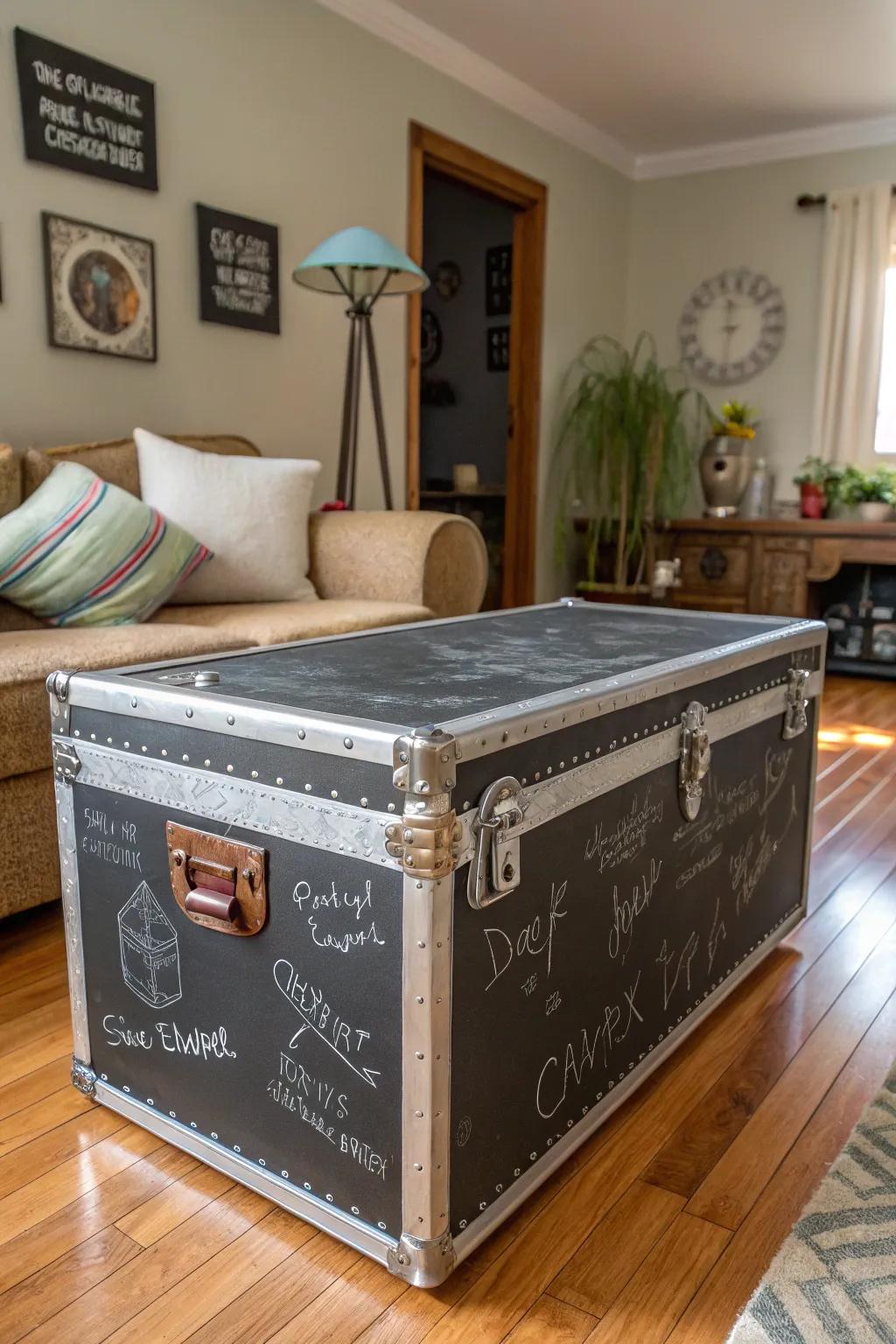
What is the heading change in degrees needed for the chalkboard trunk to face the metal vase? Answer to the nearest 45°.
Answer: approximately 135° to its left

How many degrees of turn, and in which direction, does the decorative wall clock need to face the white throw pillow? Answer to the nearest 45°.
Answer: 0° — it already faces it

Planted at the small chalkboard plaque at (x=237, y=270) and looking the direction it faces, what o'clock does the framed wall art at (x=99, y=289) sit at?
The framed wall art is roughly at 3 o'clock from the small chalkboard plaque.

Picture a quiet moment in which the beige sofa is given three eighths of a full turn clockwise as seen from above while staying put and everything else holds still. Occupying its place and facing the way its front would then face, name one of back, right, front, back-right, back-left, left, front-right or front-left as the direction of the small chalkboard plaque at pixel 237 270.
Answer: right

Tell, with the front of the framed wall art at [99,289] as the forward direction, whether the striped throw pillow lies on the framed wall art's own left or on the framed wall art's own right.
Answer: on the framed wall art's own right

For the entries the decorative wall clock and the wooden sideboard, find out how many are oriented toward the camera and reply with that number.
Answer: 2

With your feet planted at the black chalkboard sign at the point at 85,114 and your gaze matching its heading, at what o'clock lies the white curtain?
The white curtain is roughly at 10 o'clock from the black chalkboard sign.

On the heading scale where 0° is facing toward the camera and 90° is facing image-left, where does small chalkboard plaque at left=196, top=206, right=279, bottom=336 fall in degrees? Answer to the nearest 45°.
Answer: approximately 315°

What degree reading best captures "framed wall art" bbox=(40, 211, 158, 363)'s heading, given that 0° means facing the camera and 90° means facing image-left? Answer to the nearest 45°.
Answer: approximately 315°

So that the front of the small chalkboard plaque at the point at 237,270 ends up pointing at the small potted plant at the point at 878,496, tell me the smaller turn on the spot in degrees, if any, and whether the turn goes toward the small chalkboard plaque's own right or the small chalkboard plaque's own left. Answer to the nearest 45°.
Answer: approximately 45° to the small chalkboard plaque's own left

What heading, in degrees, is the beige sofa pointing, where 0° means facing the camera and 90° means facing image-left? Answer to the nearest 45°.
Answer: approximately 315°

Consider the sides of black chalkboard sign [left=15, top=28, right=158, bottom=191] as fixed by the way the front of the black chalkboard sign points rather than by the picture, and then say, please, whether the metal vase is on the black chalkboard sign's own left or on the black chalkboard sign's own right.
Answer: on the black chalkboard sign's own left

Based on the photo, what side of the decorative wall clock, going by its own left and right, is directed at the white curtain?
left
